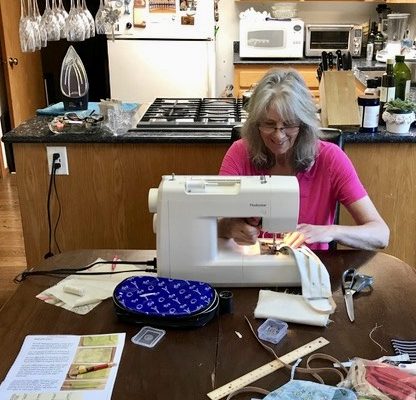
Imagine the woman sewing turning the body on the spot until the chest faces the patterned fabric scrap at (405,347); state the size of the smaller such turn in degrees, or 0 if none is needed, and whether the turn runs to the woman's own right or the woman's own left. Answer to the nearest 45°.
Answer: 0° — they already face it

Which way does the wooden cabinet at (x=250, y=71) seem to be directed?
toward the camera

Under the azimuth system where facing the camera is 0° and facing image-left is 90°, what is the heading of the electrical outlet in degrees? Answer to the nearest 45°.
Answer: approximately 0°

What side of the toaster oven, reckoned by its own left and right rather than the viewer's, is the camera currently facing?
front

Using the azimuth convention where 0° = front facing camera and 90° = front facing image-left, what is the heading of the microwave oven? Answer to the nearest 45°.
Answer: approximately 0°

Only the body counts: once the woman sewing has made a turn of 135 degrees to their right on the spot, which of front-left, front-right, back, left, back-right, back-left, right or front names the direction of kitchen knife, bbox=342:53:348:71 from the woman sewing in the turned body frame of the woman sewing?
front-right

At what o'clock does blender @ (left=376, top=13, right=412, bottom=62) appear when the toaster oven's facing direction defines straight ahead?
The blender is roughly at 9 o'clock from the toaster oven.

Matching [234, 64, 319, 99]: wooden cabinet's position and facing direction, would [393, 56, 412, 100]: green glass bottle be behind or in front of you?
in front

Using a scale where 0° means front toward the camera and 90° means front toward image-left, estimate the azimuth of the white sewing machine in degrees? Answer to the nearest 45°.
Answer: approximately 180°

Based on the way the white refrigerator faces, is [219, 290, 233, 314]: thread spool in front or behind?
in front

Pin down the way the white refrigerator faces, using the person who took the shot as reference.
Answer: facing the viewer

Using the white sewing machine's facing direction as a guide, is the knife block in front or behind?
in front

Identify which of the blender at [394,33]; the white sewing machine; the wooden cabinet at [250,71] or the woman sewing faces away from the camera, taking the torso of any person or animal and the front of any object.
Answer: the white sewing machine
